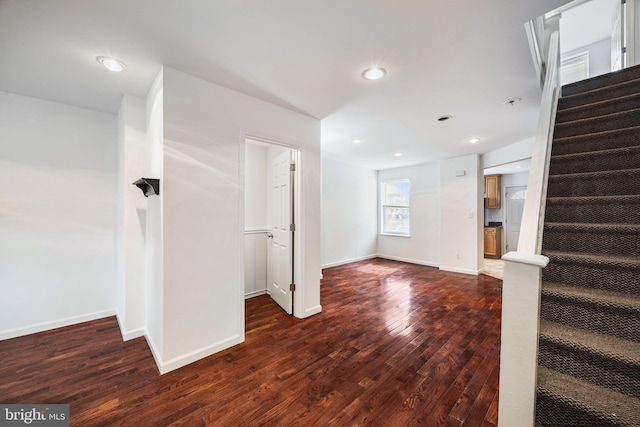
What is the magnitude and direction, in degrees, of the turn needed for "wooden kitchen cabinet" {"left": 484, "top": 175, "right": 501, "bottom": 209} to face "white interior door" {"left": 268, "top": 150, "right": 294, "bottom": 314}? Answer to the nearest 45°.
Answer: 0° — it already faces it

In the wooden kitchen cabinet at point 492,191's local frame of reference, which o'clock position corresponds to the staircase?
The staircase is roughly at 12 o'clock from the wooden kitchen cabinet.

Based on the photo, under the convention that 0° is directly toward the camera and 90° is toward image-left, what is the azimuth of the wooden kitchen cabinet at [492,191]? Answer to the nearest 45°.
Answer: approximately 0°

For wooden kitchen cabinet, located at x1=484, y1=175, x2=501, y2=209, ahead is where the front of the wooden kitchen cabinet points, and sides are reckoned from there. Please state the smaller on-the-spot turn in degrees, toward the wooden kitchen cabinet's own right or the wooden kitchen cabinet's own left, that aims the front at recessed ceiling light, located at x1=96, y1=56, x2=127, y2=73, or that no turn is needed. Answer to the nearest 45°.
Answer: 0° — it already faces it

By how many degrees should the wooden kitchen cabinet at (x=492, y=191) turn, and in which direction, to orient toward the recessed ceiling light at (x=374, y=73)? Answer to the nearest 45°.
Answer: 0° — it already faces it
